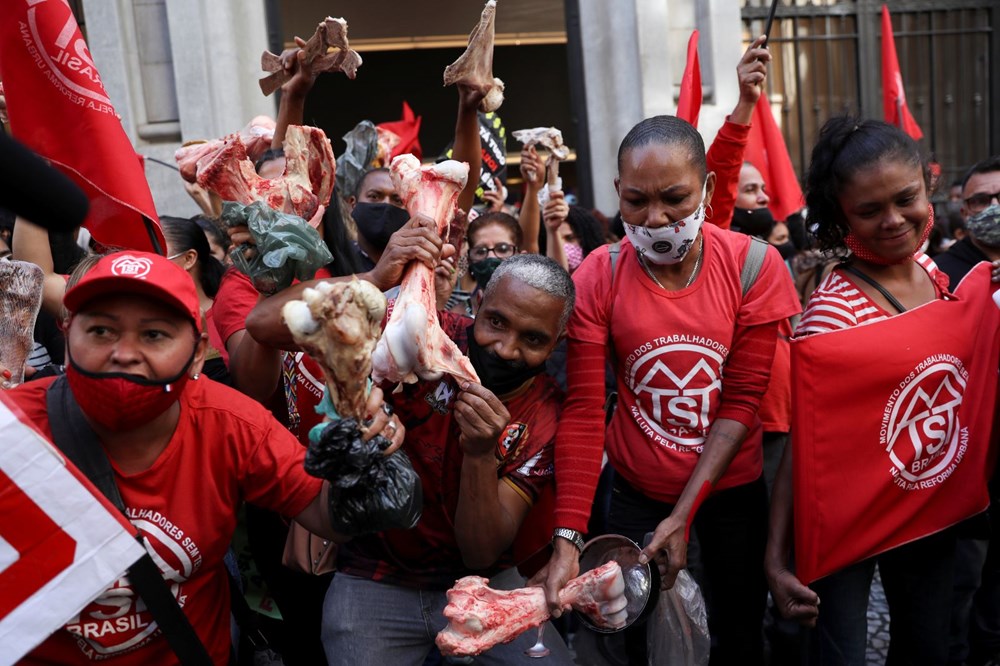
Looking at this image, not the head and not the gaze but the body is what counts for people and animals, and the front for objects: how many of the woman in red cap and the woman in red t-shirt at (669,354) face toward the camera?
2

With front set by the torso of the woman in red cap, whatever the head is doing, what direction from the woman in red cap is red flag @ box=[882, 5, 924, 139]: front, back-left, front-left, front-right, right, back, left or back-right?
back-left

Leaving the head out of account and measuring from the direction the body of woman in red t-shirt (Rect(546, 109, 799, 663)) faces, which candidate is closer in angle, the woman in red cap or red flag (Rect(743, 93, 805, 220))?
the woman in red cap

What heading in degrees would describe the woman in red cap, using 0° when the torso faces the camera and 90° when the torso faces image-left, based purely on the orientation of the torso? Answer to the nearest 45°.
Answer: approximately 0°

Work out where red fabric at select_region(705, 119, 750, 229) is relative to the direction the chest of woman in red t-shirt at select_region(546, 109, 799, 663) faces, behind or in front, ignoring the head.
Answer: behind

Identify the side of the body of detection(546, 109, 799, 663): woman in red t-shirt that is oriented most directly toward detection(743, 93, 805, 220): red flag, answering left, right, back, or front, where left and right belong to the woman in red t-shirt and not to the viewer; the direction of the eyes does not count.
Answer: back

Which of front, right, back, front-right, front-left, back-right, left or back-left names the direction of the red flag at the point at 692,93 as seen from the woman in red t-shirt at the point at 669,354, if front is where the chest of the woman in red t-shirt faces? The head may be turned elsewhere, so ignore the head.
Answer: back

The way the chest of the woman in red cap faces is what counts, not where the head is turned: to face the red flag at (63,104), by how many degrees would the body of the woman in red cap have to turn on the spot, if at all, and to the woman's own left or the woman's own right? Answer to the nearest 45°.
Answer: approximately 180°
